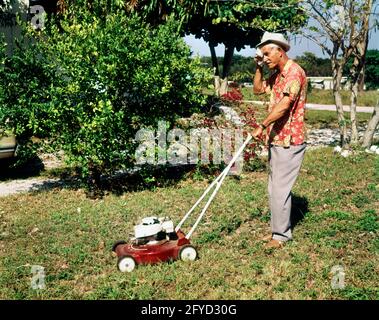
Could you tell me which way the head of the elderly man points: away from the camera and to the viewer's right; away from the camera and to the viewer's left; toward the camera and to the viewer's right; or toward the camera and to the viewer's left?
toward the camera and to the viewer's left

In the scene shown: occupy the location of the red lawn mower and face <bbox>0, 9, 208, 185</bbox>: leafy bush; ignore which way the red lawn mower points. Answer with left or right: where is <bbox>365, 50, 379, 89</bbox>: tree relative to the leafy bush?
right

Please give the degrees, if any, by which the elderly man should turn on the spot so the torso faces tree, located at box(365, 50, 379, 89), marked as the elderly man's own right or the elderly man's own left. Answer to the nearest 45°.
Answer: approximately 90° to the elderly man's own right

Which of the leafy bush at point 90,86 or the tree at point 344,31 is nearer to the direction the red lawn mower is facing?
the leafy bush

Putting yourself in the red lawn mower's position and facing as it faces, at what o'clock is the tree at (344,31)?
The tree is roughly at 4 o'clock from the red lawn mower.

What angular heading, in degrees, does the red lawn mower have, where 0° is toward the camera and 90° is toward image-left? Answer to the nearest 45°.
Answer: approximately 90°

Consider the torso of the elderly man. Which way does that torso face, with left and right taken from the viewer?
facing to the left of the viewer

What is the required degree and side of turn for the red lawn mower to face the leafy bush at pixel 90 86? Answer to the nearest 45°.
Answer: approximately 45° to its right

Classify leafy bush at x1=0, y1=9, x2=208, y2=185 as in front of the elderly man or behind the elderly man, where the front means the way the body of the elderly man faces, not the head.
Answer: in front

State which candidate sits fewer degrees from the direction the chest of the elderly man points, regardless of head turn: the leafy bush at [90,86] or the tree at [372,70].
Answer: the leafy bush

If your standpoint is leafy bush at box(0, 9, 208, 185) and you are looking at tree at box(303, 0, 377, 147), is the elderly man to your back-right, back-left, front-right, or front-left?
front-right

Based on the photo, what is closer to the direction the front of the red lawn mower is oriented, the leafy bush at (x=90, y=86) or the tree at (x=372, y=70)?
the leafy bush
